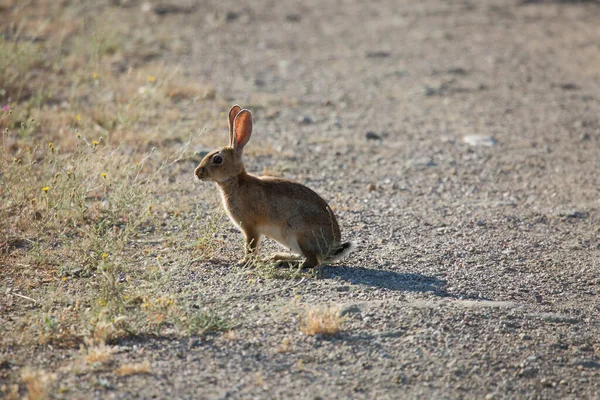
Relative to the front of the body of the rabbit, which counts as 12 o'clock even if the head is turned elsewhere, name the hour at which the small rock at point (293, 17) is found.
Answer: The small rock is roughly at 3 o'clock from the rabbit.

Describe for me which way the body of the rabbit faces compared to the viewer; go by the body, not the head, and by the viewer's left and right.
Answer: facing to the left of the viewer

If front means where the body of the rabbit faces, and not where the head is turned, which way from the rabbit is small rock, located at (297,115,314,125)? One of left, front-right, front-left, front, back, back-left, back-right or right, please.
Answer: right

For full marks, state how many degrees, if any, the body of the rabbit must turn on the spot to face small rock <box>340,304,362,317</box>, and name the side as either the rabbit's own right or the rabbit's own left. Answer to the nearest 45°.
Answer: approximately 90° to the rabbit's own left

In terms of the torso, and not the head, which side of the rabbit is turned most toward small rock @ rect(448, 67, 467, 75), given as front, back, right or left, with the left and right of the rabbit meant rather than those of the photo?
right

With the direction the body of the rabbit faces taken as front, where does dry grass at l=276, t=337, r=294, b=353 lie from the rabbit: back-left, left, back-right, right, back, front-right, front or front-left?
left

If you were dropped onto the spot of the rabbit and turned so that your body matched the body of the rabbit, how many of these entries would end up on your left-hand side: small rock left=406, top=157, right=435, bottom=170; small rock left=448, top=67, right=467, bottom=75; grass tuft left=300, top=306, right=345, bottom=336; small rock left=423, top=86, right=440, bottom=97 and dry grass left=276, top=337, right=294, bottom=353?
2

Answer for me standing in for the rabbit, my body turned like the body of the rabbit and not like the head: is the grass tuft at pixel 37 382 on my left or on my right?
on my left

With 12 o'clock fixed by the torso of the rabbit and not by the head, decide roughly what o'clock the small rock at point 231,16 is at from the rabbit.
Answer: The small rock is roughly at 3 o'clock from the rabbit.

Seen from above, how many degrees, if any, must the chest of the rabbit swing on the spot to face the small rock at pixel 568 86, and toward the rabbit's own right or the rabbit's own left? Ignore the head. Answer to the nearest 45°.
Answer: approximately 135° to the rabbit's own right
